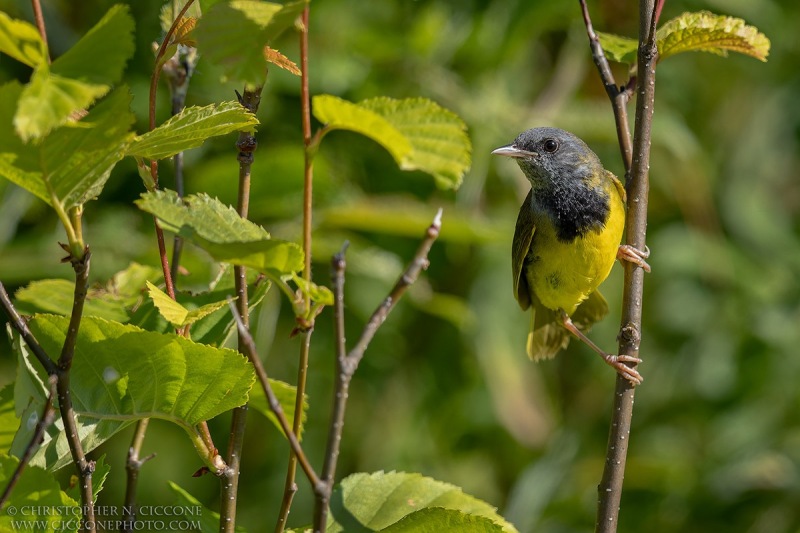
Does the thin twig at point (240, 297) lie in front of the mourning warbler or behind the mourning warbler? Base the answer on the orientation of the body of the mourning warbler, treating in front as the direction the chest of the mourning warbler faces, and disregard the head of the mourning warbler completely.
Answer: in front

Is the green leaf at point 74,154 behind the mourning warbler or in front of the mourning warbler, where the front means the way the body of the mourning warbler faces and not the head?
in front

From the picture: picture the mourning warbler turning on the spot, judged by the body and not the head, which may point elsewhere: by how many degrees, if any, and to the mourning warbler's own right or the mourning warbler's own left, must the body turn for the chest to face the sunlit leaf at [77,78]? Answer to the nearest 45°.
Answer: approximately 90° to the mourning warbler's own right

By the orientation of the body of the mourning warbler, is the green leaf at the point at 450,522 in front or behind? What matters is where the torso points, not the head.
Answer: in front

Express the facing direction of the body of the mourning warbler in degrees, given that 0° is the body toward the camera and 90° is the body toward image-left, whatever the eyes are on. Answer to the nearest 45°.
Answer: approximately 0°
